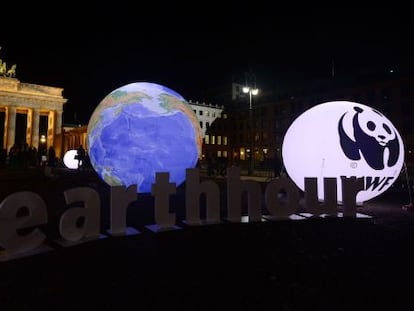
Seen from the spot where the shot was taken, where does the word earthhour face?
facing the viewer and to the right of the viewer

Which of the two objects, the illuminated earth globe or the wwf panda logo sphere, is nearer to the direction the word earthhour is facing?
the wwf panda logo sphere

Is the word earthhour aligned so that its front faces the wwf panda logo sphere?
no

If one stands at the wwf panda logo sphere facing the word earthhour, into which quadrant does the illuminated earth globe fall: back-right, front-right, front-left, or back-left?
front-right

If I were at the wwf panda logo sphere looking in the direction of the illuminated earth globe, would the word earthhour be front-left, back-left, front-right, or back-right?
front-left

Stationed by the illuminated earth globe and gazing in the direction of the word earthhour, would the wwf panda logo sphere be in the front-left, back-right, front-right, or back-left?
front-left
